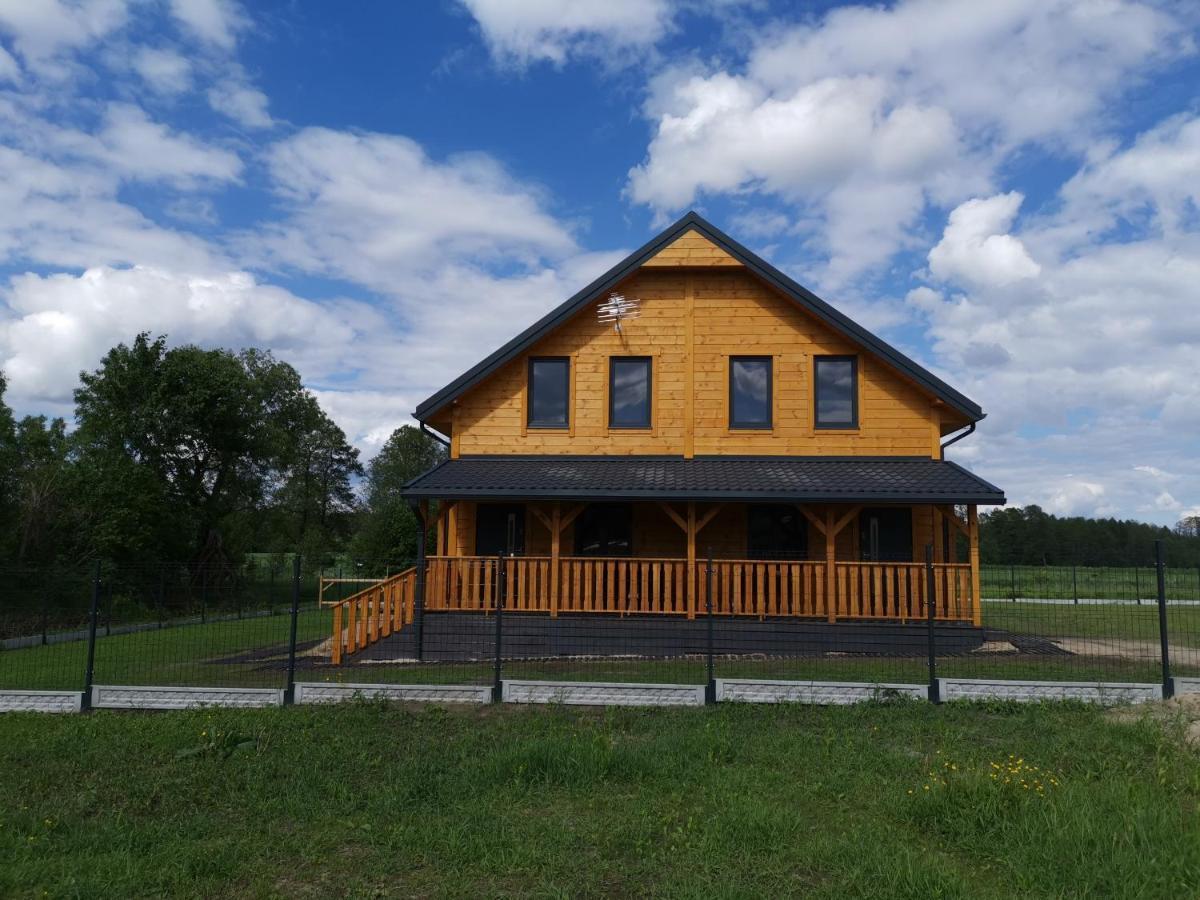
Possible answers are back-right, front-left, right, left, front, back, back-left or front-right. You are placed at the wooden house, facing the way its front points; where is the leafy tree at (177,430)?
back-right

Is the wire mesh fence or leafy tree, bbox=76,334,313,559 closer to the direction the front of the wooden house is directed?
the wire mesh fence

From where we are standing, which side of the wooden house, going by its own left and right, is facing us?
front

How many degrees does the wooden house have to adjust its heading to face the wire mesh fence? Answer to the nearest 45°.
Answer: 0° — it already faces it
